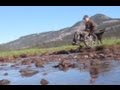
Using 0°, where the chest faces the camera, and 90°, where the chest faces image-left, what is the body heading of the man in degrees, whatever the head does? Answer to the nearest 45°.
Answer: approximately 45°
